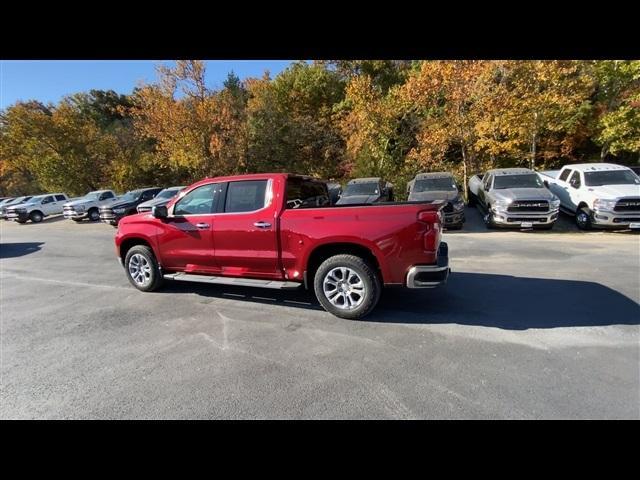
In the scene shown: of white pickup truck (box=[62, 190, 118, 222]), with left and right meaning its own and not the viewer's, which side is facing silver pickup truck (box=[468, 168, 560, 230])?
left

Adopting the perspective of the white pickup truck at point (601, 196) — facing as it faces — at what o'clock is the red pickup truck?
The red pickup truck is roughly at 2 o'clock from the white pickup truck.

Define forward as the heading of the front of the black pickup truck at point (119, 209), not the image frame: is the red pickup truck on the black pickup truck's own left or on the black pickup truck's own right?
on the black pickup truck's own left

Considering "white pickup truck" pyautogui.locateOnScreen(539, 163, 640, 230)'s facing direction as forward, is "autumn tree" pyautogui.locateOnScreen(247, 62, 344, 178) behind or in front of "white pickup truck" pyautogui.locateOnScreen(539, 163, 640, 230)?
behind

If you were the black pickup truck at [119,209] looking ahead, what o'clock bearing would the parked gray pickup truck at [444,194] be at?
the parked gray pickup truck at [444,194] is roughly at 9 o'clock from the black pickup truck at [119,209].

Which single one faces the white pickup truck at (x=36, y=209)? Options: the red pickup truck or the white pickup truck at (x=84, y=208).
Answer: the red pickup truck

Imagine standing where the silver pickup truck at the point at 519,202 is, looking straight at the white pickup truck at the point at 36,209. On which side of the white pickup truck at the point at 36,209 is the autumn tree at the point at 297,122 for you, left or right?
right

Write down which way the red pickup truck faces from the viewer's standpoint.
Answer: facing away from the viewer and to the left of the viewer

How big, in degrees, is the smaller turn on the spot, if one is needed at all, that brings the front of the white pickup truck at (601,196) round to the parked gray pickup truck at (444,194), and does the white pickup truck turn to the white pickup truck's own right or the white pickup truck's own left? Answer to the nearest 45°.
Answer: approximately 135° to the white pickup truck's own right

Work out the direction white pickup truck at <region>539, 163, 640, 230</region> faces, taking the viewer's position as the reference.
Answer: facing the viewer and to the right of the viewer

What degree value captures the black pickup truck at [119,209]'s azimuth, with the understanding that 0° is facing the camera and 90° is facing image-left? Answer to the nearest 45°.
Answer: approximately 45°
